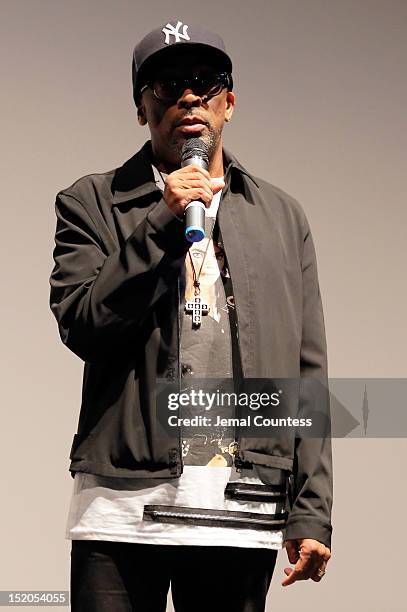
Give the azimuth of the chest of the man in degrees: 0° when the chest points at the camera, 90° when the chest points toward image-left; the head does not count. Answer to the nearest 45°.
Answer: approximately 0°
